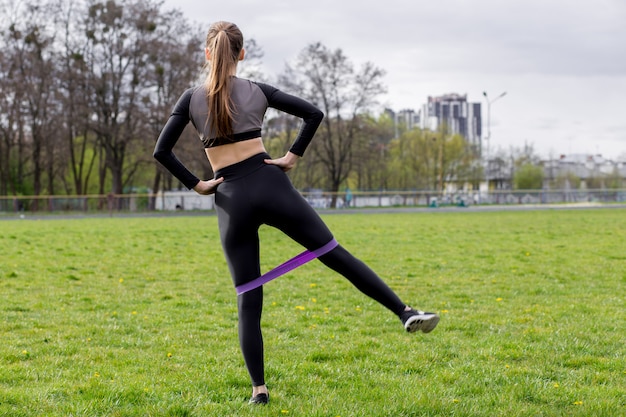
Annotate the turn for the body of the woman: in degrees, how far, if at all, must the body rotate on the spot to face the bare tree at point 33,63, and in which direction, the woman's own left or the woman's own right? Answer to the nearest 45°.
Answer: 0° — they already face it

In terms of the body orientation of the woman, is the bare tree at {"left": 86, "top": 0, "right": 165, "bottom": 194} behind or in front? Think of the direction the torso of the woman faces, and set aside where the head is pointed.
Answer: in front

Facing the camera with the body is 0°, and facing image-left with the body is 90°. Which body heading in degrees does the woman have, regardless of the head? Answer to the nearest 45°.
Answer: approximately 180°

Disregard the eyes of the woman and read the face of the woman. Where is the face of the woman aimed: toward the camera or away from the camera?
away from the camera
